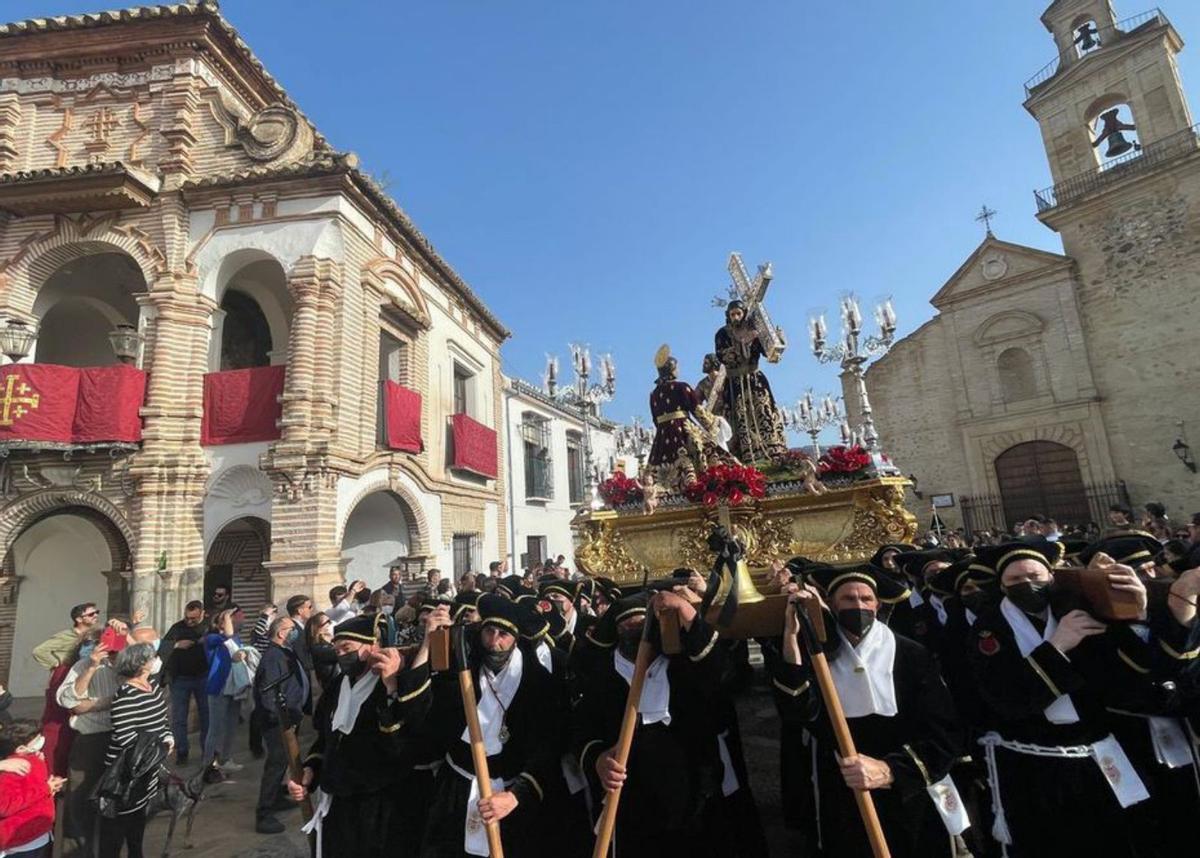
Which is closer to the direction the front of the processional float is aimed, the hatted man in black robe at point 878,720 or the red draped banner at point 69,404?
the hatted man in black robe

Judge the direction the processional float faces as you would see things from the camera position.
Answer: facing the viewer

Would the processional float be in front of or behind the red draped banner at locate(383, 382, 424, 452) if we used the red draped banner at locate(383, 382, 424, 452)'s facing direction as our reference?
in front

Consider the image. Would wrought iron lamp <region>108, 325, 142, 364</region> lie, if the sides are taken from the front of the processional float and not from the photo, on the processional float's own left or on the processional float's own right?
on the processional float's own right

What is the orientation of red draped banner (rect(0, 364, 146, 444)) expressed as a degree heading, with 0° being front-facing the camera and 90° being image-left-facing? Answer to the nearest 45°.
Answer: approximately 0°

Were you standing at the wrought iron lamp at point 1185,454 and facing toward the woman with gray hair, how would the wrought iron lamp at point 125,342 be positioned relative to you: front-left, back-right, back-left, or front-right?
front-right

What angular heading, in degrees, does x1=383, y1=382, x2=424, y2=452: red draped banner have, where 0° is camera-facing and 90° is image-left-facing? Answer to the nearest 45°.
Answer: approximately 315°

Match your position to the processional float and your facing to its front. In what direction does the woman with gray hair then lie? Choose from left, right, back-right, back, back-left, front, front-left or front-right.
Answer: front-right

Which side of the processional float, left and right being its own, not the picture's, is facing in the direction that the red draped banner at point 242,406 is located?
right

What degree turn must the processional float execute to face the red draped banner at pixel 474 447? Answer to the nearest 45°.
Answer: approximately 135° to its right

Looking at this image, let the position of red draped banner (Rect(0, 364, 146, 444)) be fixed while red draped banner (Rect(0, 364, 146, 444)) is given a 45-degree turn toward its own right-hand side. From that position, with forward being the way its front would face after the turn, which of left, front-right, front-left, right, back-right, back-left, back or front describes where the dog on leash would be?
front-left

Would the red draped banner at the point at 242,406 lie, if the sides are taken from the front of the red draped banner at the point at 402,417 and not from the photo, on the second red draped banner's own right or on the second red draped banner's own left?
on the second red draped banner's own right

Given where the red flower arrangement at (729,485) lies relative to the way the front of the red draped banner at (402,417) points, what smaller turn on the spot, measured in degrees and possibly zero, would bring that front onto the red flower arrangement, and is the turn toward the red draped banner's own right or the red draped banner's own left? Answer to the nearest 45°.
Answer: approximately 45° to the red draped banner's own right

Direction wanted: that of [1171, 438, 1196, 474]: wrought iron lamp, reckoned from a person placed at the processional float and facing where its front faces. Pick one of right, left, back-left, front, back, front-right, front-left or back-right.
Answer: back-left

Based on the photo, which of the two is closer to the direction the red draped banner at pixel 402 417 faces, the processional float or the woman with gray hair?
the processional float

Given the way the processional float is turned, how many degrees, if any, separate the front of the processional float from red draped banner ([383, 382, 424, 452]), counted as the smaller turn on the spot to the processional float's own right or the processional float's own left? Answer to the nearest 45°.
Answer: approximately 135° to the processional float's own right
